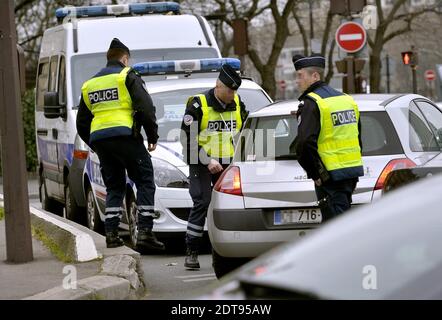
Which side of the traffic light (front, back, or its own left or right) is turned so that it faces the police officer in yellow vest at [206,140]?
front

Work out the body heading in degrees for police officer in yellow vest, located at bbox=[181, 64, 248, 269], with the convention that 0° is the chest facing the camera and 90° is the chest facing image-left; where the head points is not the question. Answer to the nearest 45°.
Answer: approximately 315°

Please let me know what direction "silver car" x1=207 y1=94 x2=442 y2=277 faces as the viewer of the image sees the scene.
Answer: facing away from the viewer and to the right of the viewer

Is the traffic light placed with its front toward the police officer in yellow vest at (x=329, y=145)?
yes

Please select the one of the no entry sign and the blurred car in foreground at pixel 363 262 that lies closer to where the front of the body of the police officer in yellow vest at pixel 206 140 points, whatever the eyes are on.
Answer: the blurred car in foreground

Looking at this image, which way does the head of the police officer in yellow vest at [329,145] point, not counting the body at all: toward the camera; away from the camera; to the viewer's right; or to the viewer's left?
to the viewer's left

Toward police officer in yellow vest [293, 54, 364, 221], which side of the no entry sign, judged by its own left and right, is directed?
front

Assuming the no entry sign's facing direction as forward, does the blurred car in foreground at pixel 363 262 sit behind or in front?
in front

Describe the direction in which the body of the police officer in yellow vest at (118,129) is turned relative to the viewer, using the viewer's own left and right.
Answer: facing away from the viewer and to the right of the viewer

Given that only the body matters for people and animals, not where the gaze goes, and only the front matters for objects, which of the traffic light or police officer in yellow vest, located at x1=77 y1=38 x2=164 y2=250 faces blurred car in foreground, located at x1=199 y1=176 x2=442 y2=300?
the traffic light
